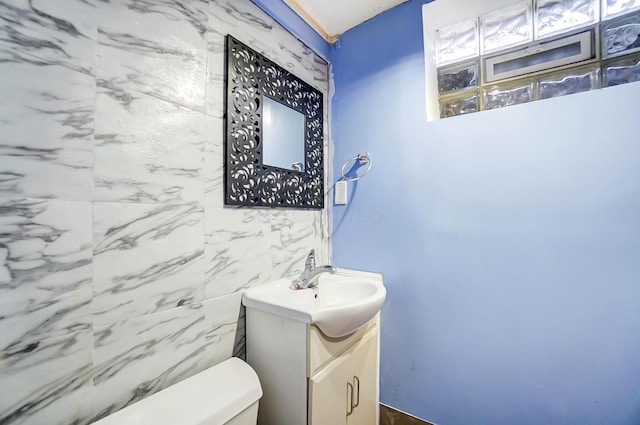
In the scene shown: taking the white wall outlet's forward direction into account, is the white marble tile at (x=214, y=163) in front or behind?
in front

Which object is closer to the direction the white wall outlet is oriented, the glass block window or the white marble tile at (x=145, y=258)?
the white marble tile

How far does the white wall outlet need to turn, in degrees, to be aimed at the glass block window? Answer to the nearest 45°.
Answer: approximately 135° to its left

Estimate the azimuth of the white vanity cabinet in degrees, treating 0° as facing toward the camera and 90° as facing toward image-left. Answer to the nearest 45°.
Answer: approximately 315°

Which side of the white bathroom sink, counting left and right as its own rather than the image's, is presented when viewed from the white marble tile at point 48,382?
right

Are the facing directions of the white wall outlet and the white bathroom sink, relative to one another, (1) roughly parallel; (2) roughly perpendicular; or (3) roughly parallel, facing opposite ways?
roughly perpendicular
